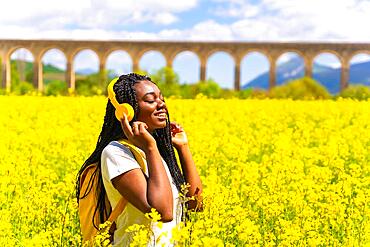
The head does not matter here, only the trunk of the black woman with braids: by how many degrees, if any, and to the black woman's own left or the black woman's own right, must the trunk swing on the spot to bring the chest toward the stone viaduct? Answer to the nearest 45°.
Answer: approximately 135° to the black woman's own left

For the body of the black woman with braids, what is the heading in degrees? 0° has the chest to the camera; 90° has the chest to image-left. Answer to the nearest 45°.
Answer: approximately 315°
